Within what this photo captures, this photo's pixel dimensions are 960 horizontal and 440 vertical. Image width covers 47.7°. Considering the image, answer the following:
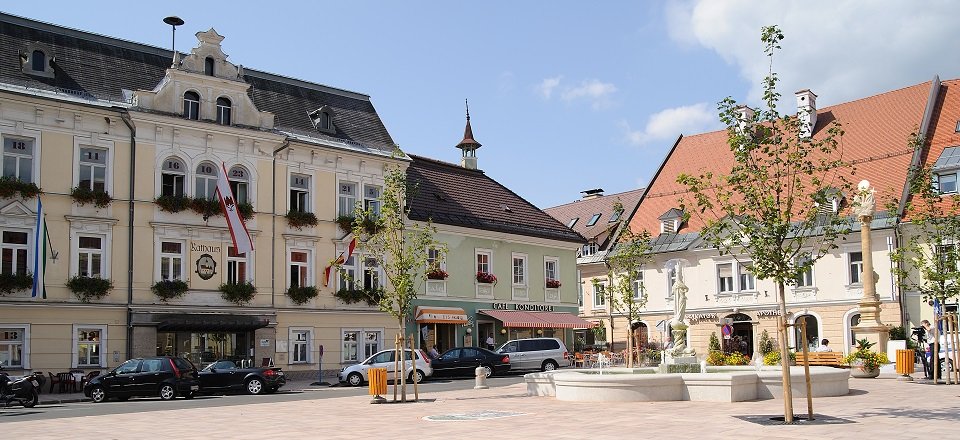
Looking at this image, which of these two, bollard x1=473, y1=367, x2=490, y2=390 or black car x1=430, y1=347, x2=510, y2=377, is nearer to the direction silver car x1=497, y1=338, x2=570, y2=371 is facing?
the black car

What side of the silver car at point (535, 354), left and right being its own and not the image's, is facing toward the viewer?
left

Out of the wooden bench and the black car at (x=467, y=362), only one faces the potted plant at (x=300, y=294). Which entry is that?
the black car

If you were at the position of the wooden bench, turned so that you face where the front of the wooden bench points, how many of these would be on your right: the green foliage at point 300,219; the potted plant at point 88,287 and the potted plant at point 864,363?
2

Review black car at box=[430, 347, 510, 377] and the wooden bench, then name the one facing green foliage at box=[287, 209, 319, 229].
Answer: the black car

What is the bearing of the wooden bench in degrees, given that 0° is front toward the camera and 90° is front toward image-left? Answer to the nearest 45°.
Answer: approximately 180°

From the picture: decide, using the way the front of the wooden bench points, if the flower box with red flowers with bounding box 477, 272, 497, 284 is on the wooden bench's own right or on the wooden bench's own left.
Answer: on the wooden bench's own left

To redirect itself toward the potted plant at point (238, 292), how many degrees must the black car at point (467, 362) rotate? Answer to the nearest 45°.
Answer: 0° — it already faces it

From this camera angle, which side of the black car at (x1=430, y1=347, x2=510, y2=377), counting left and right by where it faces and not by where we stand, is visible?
left

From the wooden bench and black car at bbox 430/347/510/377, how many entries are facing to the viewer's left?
1

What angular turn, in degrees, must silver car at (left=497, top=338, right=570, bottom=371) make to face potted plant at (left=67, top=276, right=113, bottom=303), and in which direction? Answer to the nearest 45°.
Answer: approximately 45° to its left
